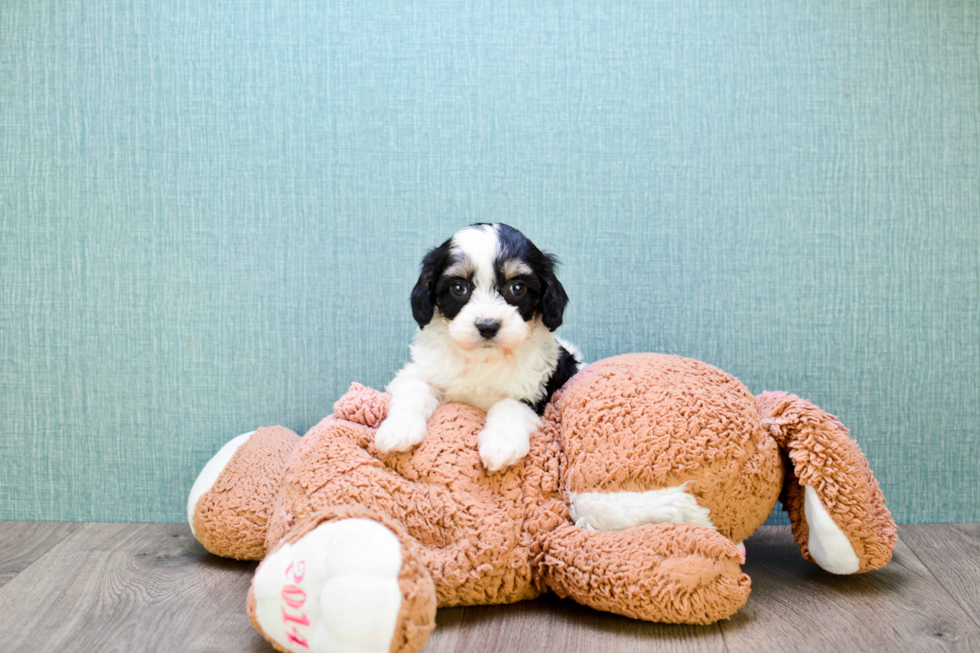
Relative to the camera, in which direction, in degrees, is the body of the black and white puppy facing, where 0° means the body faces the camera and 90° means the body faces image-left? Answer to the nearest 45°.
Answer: approximately 0°
